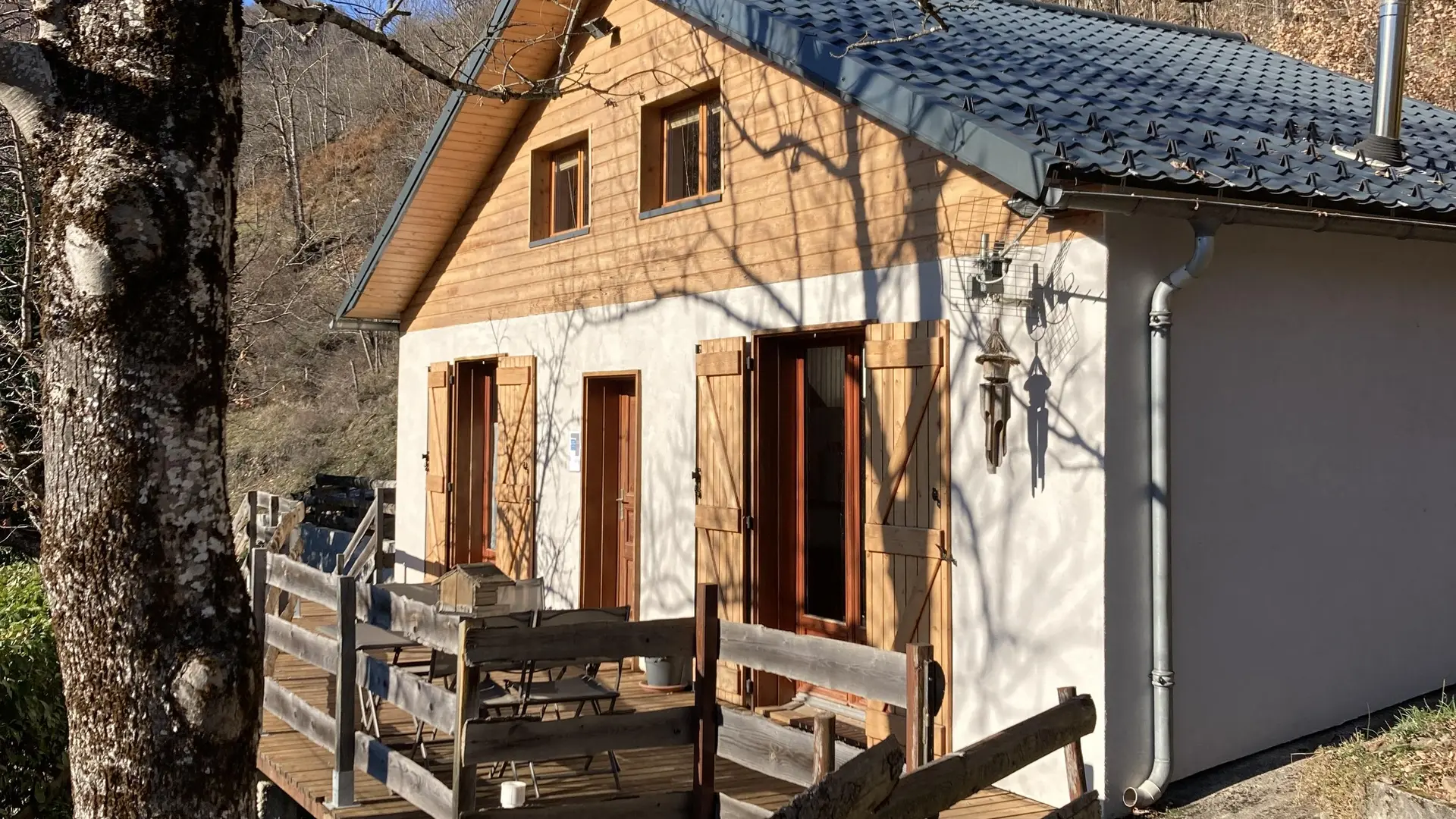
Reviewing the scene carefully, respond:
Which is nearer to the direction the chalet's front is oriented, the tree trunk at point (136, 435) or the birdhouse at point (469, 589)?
the tree trunk

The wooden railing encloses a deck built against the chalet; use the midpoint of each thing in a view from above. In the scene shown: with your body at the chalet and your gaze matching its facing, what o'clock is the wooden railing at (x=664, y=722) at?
The wooden railing is roughly at 12 o'clock from the chalet.

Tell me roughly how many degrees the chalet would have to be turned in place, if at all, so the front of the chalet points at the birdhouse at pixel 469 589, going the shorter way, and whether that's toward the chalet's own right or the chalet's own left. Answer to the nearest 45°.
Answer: approximately 45° to the chalet's own right

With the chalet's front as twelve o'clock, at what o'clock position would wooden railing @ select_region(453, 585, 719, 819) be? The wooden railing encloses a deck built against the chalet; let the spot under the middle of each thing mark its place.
The wooden railing is roughly at 12 o'clock from the chalet.

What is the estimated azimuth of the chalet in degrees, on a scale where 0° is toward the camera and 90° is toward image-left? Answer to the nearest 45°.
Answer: approximately 45°
